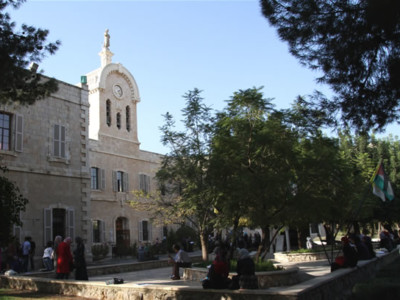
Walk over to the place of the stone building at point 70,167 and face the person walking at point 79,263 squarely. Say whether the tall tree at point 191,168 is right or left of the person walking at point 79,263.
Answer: left

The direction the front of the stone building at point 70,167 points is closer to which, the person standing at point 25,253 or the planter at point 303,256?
the planter

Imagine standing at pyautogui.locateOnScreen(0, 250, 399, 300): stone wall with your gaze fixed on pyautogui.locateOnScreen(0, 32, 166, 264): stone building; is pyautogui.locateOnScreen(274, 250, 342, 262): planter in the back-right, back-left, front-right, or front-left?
front-right

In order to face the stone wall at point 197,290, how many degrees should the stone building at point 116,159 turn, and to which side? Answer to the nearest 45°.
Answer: approximately 45° to its right

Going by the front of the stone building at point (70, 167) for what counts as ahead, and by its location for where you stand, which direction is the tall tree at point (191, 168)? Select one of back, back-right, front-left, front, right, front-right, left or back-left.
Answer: front

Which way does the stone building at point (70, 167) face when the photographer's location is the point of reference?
facing the viewer and to the right of the viewer

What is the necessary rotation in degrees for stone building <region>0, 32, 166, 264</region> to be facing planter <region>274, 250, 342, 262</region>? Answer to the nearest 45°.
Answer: approximately 45° to its left

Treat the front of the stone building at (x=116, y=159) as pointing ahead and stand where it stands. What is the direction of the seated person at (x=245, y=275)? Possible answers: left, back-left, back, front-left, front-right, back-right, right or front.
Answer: front-right

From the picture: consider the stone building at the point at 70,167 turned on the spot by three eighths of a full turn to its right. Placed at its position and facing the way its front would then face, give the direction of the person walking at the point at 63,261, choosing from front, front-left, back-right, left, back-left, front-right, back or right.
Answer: left

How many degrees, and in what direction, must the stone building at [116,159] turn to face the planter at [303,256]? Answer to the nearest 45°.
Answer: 0° — it already faces it

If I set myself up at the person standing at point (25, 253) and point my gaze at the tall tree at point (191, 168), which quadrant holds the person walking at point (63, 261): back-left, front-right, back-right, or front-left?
front-right
